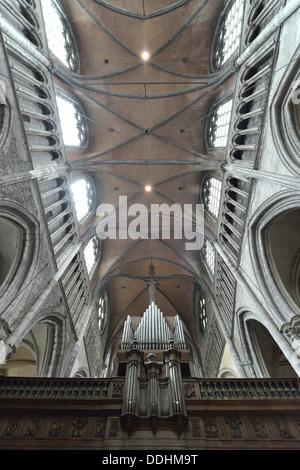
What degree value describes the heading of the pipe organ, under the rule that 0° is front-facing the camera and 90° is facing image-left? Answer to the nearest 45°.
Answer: approximately 0°
